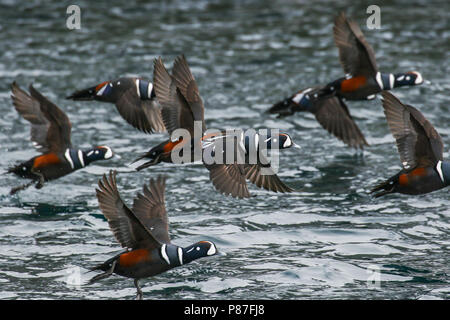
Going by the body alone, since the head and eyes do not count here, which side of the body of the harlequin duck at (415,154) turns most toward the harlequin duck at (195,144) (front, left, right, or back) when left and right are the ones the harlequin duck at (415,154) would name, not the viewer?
back

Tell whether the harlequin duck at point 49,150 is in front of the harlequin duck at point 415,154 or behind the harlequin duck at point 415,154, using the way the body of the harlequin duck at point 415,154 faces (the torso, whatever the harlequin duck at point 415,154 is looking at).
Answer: behind

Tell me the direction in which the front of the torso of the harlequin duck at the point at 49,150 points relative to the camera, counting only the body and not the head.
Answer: to the viewer's right

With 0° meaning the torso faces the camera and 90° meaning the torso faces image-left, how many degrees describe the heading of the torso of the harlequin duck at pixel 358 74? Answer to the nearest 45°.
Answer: approximately 270°

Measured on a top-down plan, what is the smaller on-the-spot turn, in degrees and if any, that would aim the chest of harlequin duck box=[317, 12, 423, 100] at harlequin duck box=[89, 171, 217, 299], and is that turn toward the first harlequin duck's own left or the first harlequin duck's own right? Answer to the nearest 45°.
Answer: approximately 135° to the first harlequin duck's own right

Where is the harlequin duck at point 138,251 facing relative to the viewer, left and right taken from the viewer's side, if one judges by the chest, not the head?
facing to the right of the viewer

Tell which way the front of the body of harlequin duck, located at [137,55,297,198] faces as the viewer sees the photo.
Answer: to the viewer's right

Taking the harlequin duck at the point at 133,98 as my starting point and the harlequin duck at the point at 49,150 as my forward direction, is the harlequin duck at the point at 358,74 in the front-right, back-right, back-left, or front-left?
back-left

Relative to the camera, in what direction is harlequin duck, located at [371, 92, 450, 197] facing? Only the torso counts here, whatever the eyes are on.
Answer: to the viewer's right

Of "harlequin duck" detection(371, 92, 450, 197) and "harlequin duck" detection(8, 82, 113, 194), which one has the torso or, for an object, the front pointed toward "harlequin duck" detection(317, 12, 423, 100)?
"harlequin duck" detection(8, 82, 113, 194)
